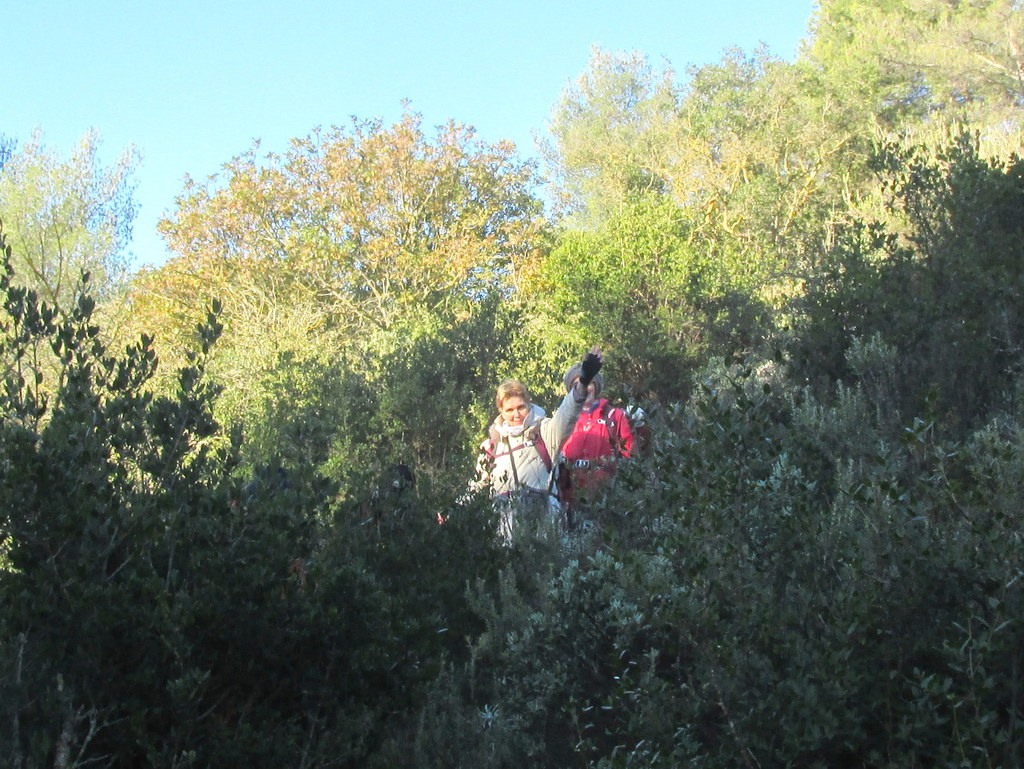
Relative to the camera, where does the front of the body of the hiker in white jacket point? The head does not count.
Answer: toward the camera
